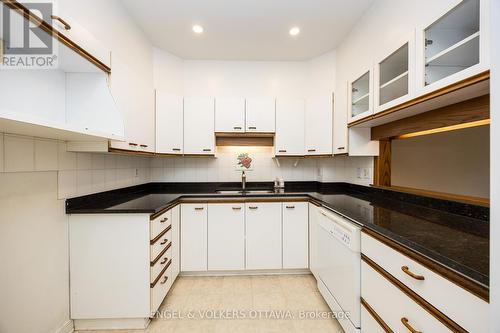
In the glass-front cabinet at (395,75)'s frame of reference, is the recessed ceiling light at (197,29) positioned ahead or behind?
ahead

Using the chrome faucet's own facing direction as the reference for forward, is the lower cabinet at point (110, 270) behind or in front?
in front

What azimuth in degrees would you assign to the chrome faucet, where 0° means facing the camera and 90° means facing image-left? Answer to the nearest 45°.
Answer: approximately 0°

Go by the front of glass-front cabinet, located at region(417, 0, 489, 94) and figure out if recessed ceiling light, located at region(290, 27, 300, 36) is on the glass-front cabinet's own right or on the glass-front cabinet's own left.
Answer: on the glass-front cabinet's own right

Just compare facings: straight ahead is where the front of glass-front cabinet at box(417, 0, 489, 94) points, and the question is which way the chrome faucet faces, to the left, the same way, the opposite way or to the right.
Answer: to the left

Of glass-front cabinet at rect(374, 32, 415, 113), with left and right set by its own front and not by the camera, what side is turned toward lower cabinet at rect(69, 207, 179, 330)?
front
